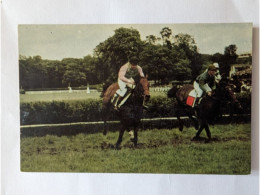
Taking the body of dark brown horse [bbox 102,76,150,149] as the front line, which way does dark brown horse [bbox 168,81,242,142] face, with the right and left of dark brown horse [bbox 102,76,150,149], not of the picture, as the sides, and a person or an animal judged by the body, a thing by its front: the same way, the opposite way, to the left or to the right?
the same way

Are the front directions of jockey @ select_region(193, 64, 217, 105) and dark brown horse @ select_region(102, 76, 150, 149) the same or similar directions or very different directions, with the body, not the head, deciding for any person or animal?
same or similar directions

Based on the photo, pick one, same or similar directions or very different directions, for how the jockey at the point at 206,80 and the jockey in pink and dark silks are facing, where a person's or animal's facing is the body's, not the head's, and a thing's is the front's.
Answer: same or similar directions
